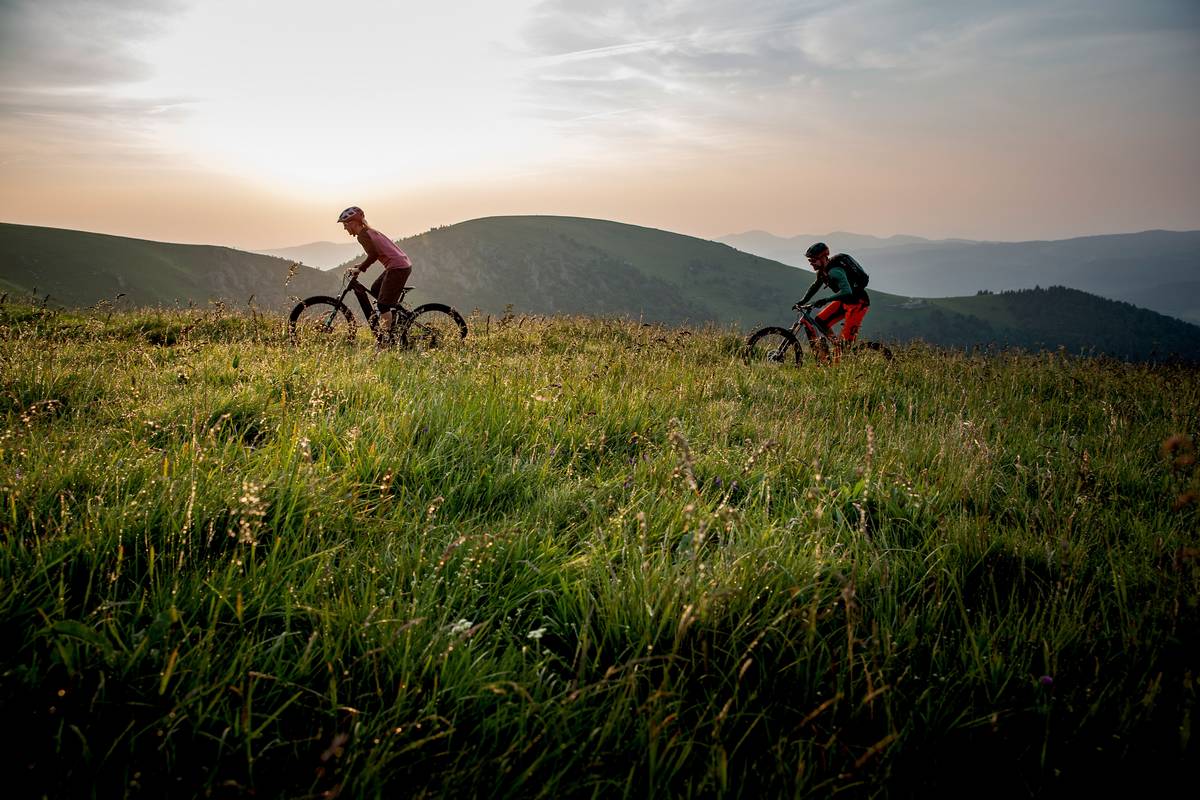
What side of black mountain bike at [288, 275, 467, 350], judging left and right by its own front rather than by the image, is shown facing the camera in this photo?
left

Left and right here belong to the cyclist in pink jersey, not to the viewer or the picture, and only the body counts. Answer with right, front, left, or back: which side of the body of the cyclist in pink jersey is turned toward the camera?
left

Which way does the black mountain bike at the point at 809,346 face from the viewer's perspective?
to the viewer's left

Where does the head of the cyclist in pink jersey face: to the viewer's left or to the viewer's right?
to the viewer's left

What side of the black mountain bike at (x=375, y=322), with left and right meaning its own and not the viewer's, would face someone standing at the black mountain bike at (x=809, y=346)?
back

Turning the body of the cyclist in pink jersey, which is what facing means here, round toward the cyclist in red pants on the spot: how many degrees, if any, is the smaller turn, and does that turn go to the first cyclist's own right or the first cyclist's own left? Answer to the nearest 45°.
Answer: approximately 180°

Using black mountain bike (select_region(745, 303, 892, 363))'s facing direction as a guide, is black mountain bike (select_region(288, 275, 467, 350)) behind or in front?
in front

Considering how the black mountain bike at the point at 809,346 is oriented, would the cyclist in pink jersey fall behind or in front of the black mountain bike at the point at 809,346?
in front

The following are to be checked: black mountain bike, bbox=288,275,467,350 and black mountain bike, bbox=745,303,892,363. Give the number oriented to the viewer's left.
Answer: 2

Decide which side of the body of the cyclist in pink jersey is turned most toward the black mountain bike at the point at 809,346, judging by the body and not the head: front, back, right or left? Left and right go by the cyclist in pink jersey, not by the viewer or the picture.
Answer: back
